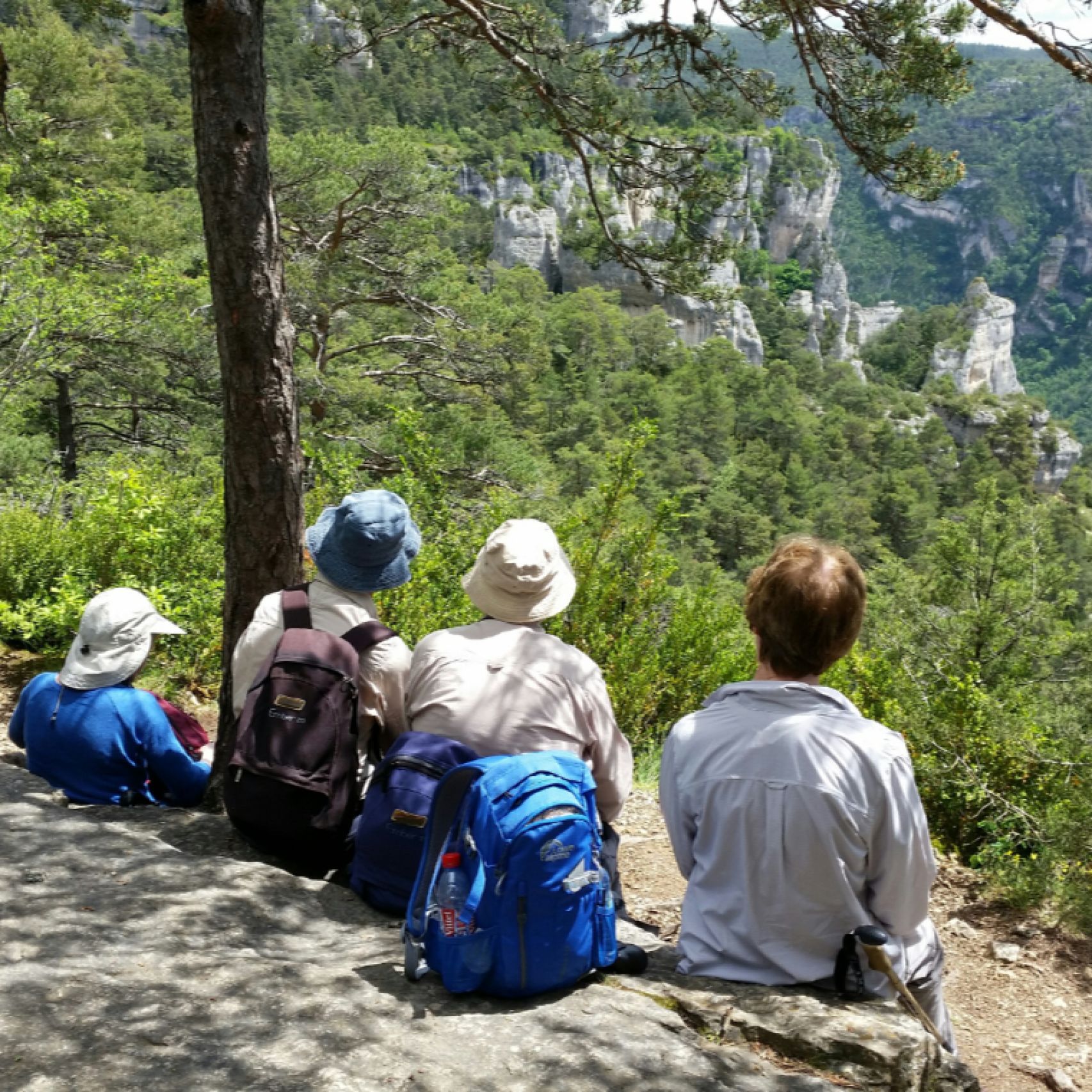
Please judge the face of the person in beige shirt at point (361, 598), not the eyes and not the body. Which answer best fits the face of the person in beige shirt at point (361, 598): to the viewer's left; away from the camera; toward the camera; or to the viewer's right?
away from the camera

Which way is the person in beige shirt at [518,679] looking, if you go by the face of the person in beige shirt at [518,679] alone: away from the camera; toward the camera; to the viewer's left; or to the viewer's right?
away from the camera

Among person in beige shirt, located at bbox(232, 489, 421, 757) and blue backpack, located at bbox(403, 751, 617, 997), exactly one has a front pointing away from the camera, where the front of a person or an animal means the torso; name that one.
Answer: the person in beige shirt

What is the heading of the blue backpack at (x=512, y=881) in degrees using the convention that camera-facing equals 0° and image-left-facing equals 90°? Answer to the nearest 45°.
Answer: approximately 315°

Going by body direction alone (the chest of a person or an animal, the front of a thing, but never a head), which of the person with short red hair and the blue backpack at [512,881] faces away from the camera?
the person with short red hair

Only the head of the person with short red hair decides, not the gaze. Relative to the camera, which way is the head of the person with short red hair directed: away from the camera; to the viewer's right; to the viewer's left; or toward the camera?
away from the camera

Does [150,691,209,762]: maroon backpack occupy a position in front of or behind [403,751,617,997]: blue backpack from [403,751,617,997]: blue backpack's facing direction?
behind

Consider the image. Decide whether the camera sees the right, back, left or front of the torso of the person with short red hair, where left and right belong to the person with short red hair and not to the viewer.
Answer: back

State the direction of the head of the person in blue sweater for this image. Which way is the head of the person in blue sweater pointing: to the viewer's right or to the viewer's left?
to the viewer's right

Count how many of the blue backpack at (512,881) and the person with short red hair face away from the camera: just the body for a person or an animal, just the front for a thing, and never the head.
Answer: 1

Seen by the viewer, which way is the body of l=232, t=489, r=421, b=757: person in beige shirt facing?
away from the camera

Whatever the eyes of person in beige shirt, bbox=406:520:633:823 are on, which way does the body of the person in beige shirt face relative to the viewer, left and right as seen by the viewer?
facing away from the viewer
